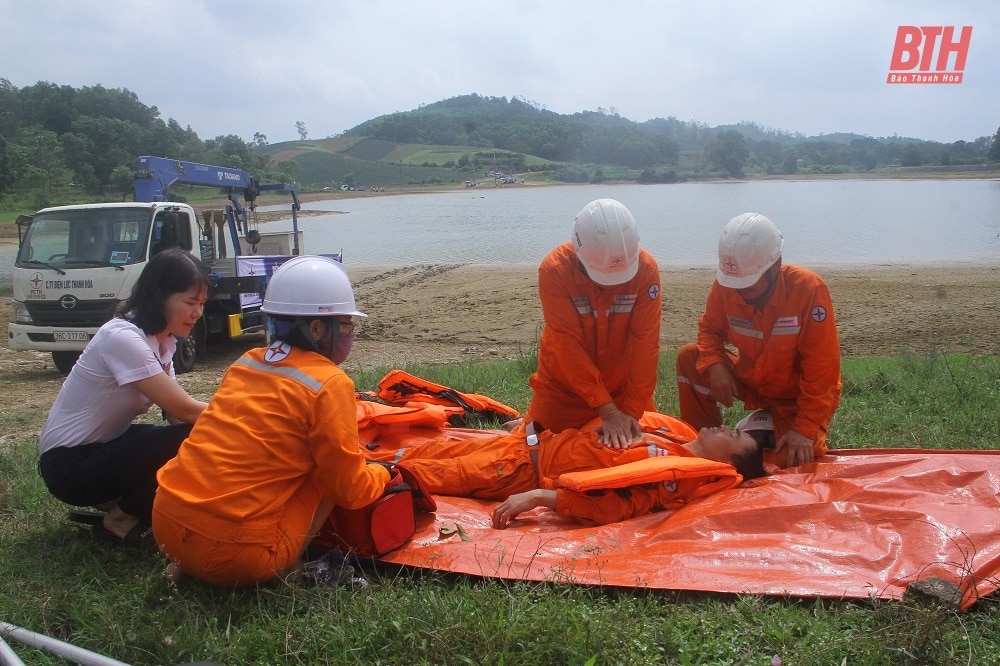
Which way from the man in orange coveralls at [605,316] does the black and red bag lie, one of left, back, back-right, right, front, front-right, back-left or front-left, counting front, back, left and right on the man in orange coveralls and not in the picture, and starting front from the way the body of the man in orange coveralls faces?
front-right

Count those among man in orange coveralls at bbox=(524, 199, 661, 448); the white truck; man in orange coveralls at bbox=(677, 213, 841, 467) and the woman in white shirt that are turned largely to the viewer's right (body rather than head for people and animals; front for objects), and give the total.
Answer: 1

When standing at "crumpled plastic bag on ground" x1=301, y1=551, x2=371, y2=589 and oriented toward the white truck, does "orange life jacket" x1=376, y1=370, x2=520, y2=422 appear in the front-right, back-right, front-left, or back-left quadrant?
front-right

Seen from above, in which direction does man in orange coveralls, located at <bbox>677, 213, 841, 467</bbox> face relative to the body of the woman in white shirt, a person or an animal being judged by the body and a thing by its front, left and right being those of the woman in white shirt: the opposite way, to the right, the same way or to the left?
the opposite way

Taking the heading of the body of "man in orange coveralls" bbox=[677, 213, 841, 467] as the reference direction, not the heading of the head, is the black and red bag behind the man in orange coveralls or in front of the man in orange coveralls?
in front

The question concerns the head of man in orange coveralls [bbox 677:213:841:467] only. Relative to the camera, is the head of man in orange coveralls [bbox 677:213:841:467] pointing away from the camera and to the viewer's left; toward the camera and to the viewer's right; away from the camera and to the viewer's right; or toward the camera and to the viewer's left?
toward the camera and to the viewer's left

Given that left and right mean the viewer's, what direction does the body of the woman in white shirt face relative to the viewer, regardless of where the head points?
facing to the right of the viewer

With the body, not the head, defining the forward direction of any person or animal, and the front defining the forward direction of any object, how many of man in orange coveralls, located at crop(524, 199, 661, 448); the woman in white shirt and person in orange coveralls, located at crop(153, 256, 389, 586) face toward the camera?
1

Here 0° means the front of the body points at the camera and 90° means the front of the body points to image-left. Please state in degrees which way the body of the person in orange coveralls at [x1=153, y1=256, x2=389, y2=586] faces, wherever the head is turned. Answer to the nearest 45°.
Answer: approximately 225°

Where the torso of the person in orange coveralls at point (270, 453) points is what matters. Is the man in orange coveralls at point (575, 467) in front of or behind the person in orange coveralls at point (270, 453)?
in front

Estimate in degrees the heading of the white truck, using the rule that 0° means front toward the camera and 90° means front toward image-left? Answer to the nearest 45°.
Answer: approximately 45°

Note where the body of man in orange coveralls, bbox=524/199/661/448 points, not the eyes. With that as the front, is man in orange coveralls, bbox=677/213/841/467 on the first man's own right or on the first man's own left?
on the first man's own left

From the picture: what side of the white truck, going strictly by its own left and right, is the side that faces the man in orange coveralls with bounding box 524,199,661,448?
left

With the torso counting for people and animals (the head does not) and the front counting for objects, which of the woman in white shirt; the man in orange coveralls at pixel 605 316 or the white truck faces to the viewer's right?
the woman in white shirt

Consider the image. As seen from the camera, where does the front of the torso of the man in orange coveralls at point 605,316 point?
toward the camera

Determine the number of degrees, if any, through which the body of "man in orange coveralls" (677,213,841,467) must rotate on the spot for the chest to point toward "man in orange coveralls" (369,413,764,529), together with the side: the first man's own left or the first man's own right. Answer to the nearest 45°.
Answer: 0° — they already face them

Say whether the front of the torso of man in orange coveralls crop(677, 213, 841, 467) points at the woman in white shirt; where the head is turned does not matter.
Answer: yes
